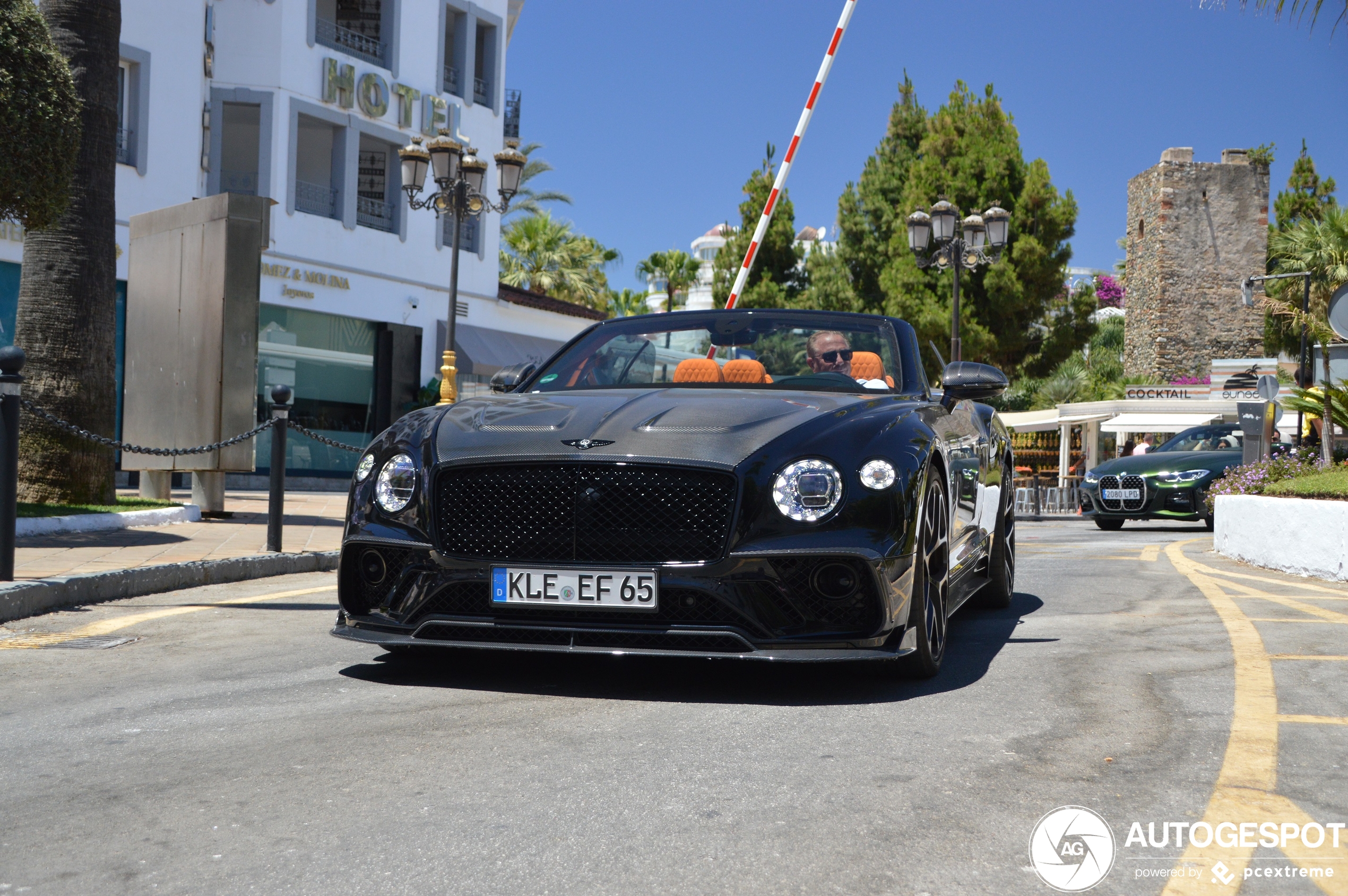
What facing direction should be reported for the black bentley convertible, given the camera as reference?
facing the viewer and to the left of the viewer

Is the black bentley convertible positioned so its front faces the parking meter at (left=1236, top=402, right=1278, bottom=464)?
no

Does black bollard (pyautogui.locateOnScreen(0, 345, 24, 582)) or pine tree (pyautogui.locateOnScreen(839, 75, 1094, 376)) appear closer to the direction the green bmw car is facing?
the black bollard

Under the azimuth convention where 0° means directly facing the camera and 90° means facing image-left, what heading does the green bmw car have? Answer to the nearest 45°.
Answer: approximately 45°

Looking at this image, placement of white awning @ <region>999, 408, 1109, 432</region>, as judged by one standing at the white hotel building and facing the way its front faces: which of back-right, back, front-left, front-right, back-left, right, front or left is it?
front-left

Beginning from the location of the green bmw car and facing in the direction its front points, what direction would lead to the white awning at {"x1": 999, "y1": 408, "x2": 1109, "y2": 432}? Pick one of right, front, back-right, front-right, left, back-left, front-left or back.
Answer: back-right

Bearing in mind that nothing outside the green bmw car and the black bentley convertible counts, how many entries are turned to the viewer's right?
0

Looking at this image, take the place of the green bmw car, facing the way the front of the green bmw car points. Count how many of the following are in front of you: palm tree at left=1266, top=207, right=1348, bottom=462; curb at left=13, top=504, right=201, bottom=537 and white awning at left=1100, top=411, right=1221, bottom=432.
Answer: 1

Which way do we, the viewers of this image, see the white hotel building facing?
facing the viewer and to the right of the viewer

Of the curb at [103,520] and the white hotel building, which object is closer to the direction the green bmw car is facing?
the curb

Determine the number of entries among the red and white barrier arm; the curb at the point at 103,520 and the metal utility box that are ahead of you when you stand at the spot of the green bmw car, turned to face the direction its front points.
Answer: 3

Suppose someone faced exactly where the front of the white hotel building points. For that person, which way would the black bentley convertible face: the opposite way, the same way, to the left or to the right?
to the right

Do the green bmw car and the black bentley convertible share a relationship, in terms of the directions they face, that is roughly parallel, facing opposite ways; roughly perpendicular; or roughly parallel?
roughly parallel

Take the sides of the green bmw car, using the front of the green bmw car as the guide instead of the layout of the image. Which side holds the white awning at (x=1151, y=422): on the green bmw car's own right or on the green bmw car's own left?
on the green bmw car's own right
